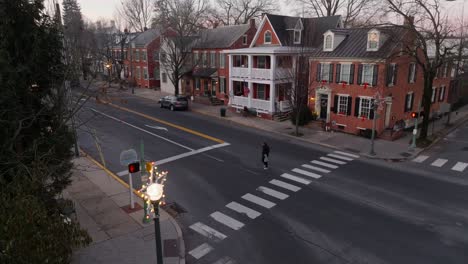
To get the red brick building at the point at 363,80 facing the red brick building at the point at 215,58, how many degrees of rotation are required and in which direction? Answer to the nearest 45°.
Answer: approximately 90° to its right

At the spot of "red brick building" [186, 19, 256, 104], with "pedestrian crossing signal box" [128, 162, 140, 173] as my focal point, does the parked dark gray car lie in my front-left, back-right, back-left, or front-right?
front-right

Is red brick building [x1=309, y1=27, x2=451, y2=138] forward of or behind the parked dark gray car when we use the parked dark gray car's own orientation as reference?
behind

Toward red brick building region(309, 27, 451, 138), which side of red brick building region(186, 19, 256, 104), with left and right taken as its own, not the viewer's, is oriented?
left

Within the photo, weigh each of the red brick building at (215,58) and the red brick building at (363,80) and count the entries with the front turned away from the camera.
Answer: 0

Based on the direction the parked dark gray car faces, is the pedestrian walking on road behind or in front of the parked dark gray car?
behind

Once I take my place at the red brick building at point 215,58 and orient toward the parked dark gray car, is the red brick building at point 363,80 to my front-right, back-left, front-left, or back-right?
front-left

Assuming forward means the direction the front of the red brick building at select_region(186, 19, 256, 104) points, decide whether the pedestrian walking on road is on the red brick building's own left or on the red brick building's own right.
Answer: on the red brick building's own left

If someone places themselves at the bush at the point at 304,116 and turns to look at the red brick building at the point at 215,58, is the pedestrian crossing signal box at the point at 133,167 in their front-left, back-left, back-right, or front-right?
back-left

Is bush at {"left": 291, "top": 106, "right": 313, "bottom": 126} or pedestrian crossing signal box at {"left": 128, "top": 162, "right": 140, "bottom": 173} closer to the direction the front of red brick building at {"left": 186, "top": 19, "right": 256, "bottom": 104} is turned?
the pedestrian crossing signal box

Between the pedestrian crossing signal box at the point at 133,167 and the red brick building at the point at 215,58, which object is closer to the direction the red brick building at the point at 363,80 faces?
the pedestrian crossing signal box

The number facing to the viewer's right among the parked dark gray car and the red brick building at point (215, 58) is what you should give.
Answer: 0

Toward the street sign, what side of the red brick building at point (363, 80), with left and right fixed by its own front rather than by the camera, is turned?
front

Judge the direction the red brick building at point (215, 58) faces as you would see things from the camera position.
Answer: facing the viewer and to the left of the viewer

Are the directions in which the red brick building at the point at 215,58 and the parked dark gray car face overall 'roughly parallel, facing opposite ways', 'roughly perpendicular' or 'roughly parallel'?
roughly perpendicular

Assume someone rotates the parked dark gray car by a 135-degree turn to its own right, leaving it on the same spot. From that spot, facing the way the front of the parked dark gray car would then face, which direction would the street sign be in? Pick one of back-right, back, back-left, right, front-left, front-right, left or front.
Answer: right

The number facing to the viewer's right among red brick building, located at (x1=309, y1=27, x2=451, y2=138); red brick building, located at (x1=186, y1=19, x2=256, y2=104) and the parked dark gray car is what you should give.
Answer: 0

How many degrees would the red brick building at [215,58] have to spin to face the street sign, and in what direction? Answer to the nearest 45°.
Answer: approximately 45° to its left
